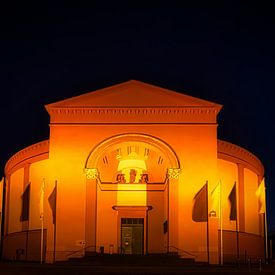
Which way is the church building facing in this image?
toward the camera

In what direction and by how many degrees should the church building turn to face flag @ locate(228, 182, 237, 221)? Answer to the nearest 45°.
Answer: approximately 90° to its left

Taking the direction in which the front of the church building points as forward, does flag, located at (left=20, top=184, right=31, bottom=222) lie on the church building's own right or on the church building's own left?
on the church building's own right

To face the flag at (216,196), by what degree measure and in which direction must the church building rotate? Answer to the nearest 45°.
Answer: approximately 90° to its left

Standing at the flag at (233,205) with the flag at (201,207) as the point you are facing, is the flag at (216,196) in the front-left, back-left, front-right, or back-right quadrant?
front-left
